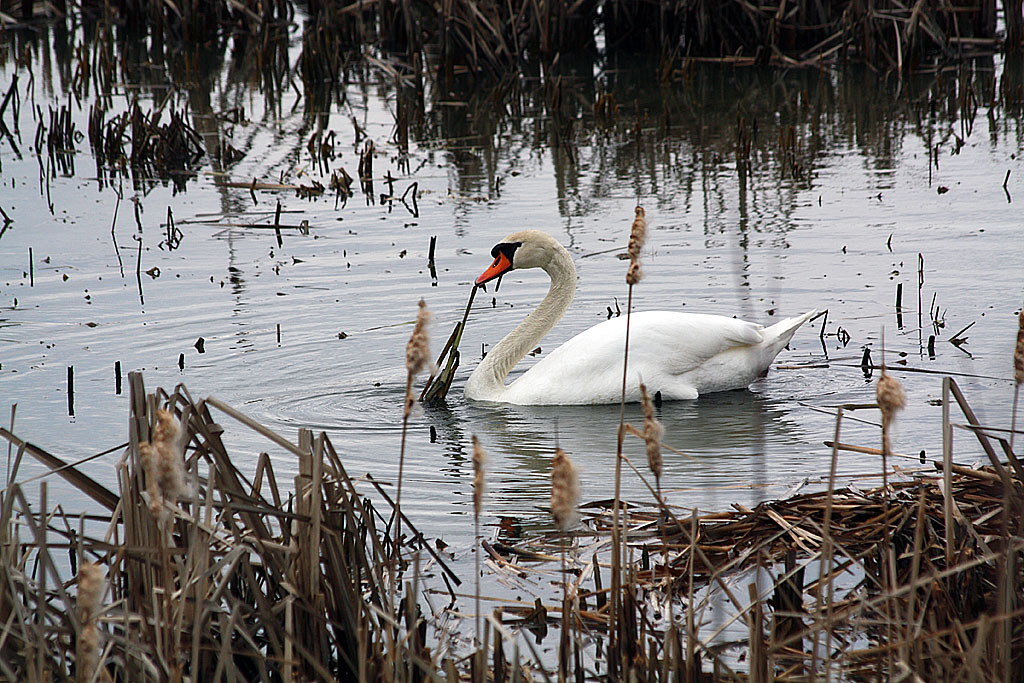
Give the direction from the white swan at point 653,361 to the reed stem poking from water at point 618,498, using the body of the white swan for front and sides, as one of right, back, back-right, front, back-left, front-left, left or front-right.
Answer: left

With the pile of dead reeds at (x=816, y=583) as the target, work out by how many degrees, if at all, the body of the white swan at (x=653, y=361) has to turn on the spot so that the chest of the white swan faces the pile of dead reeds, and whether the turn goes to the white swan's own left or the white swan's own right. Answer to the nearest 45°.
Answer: approximately 90° to the white swan's own left

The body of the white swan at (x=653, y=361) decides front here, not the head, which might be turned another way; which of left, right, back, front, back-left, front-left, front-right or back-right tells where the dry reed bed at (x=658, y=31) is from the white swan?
right

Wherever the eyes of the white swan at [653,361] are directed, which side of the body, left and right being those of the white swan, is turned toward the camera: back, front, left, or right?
left

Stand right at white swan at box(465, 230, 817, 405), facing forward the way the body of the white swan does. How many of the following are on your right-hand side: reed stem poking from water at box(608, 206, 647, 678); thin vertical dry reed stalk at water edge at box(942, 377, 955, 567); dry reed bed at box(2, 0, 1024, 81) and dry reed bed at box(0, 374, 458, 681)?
1

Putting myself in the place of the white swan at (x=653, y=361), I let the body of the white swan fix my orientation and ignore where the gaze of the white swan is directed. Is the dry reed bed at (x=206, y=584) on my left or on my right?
on my left

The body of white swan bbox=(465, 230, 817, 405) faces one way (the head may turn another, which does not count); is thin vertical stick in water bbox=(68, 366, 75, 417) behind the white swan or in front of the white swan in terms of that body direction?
in front

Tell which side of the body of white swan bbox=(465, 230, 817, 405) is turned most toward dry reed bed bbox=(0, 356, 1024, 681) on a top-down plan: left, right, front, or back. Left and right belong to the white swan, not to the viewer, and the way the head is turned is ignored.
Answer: left

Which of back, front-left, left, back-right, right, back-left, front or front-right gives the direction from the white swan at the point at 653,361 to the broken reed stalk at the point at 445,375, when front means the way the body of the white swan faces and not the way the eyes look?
front

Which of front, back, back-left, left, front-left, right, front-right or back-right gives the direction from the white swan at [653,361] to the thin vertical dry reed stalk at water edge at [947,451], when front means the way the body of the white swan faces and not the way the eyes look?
left
